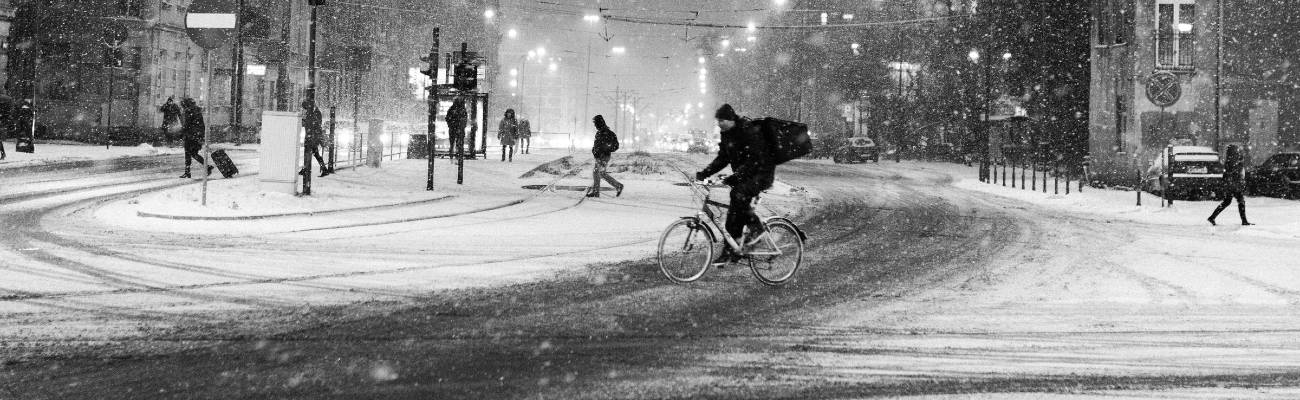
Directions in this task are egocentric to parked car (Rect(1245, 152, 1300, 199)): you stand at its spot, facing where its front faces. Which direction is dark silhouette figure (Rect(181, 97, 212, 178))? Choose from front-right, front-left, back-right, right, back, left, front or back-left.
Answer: front-left

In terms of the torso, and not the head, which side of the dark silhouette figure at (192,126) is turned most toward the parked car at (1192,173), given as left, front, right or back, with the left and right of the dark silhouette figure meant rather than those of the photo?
back

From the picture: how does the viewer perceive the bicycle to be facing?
facing to the left of the viewer

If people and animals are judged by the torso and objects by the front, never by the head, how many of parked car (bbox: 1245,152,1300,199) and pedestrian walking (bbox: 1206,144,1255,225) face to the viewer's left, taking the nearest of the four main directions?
1

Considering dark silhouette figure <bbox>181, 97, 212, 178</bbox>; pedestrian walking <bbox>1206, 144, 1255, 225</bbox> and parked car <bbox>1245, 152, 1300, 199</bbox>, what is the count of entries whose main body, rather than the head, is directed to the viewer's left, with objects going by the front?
2
